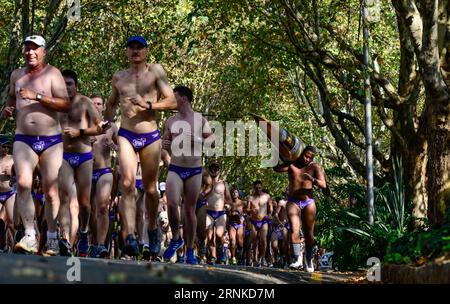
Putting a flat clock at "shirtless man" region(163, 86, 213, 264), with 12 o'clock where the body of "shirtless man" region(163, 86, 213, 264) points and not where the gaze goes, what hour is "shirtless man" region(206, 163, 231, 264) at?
"shirtless man" region(206, 163, 231, 264) is roughly at 6 o'clock from "shirtless man" region(163, 86, 213, 264).

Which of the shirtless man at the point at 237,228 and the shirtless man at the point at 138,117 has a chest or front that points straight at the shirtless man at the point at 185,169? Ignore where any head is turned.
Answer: the shirtless man at the point at 237,228

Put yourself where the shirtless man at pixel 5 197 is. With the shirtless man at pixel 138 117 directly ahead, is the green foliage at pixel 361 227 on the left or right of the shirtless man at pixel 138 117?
left

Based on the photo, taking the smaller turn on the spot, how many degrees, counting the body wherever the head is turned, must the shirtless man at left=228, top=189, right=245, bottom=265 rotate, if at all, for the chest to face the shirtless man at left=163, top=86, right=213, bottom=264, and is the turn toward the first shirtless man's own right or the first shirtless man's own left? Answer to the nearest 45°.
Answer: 0° — they already face them

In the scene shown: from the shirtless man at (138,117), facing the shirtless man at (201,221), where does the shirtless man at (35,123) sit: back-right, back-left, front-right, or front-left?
back-left
